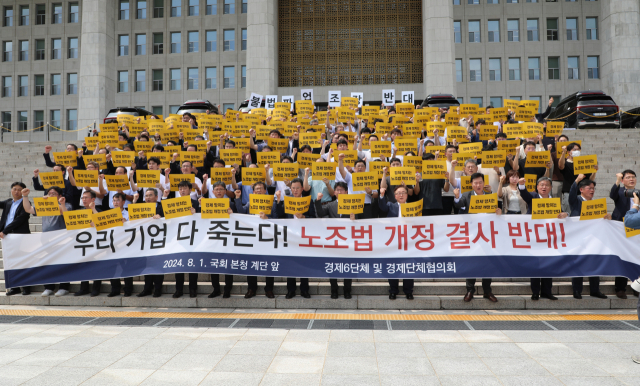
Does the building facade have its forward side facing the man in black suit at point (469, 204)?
yes

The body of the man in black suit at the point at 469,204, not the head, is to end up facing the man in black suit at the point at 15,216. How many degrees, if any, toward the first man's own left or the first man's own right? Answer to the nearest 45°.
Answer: approximately 90° to the first man's own right

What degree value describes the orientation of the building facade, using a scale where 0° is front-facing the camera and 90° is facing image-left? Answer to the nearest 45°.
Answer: approximately 0°

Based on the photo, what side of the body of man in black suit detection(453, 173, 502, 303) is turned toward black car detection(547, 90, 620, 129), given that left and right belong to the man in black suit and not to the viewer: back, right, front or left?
back

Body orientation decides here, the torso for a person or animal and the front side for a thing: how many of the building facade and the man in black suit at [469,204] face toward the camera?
2

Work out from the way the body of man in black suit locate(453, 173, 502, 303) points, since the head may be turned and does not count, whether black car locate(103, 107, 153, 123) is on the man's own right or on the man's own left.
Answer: on the man's own right

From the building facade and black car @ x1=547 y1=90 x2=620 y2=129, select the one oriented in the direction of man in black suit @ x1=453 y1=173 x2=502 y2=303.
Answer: the building facade

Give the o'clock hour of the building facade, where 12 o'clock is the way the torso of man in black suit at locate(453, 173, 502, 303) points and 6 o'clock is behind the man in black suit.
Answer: The building facade is roughly at 5 o'clock from the man in black suit.
